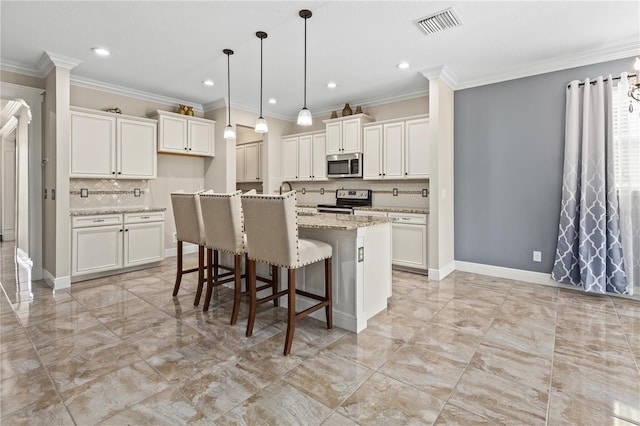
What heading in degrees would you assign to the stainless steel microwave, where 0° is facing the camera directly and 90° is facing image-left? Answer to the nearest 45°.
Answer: approximately 45°

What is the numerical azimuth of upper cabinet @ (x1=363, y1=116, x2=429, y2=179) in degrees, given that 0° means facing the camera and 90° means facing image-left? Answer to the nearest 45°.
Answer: approximately 45°

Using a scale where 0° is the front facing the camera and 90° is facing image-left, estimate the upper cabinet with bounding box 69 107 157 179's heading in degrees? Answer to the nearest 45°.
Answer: approximately 315°

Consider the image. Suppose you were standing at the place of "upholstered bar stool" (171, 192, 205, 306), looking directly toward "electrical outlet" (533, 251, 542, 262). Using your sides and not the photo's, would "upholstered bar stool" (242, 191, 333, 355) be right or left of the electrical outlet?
right
